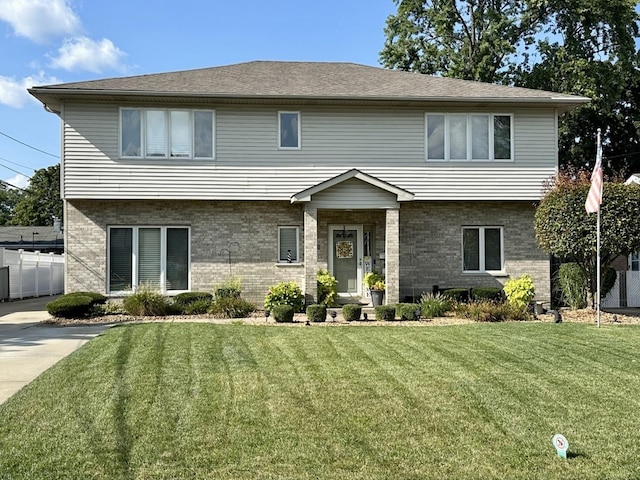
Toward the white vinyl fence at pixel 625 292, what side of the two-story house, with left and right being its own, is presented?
left

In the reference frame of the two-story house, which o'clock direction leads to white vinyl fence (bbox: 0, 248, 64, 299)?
The white vinyl fence is roughly at 4 o'clock from the two-story house.

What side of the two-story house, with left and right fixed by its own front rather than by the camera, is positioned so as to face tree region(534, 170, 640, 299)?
left

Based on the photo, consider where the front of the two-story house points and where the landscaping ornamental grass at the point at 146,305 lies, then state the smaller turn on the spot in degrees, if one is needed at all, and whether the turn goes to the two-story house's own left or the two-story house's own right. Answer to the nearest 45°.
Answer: approximately 90° to the two-story house's own right

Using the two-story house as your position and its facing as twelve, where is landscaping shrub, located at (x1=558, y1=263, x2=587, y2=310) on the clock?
The landscaping shrub is roughly at 9 o'clock from the two-story house.

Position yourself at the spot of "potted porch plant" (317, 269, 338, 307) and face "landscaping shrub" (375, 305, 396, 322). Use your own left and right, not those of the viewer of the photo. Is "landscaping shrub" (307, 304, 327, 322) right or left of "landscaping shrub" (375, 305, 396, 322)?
right

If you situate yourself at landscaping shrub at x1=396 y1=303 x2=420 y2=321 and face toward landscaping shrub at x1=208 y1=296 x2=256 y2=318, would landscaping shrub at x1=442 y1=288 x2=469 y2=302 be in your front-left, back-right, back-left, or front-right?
back-right

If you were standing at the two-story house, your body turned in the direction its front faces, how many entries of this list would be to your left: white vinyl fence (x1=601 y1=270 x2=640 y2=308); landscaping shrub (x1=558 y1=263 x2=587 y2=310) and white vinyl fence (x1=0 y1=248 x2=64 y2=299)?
2

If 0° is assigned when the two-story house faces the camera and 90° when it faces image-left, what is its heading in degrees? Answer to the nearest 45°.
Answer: approximately 0°
